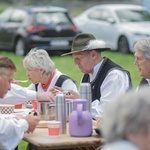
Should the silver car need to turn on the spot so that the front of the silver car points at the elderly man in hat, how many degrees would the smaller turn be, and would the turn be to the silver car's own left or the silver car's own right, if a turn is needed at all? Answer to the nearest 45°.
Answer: approximately 45° to the silver car's own right

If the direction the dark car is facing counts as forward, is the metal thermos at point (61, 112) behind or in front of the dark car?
behind

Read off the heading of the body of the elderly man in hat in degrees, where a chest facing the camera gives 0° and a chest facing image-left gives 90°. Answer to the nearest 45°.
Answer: approximately 45°

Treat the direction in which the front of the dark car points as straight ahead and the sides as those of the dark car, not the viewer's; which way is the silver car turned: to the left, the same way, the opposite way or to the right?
the opposite way

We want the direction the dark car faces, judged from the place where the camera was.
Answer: facing away from the viewer and to the left of the viewer

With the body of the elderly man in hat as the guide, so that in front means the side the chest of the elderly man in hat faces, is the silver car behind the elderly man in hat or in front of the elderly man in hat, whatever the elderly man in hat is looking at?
behind

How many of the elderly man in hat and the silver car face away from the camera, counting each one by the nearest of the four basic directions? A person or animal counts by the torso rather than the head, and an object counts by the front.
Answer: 0

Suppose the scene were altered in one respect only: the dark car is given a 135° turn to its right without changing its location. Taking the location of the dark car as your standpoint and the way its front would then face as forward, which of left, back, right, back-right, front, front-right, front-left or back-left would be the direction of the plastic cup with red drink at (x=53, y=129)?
right

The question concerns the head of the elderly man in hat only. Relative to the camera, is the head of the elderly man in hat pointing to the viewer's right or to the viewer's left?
to the viewer's left
